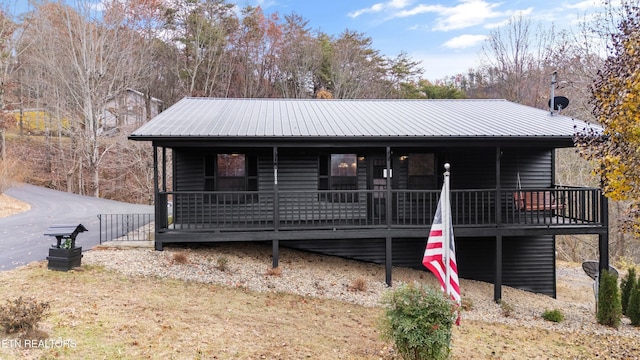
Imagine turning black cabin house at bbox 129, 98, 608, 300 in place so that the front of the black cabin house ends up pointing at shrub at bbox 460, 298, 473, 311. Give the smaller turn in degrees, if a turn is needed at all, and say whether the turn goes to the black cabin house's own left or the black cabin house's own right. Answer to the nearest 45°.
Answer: approximately 45° to the black cabin house's own left

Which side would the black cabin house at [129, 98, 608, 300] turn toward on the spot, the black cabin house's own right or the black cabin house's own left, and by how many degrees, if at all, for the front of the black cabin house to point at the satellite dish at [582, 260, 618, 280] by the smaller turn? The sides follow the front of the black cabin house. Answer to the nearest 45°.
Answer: approximately 90° to the black cabin house's own left

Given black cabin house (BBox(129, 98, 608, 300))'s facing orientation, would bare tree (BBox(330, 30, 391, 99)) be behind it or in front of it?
behind

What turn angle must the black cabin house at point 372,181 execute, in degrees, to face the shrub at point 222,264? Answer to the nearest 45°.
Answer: approximately 45° to its right

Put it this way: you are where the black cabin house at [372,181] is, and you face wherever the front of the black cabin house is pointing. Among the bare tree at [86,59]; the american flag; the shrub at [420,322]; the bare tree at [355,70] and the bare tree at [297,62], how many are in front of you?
2

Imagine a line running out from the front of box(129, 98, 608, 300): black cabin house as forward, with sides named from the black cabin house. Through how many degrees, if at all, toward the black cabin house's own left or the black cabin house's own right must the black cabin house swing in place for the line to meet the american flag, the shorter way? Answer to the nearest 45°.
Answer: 0° — it already faces it

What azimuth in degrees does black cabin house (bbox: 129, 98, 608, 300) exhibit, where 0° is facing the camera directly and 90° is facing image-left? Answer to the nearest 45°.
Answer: approximately 0°

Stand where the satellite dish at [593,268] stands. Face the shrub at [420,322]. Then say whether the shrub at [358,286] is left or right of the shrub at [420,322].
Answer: right

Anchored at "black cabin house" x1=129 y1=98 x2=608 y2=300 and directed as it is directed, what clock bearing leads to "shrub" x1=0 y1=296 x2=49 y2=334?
The shrub is roughly at 1 o'clock from the black cabin house.

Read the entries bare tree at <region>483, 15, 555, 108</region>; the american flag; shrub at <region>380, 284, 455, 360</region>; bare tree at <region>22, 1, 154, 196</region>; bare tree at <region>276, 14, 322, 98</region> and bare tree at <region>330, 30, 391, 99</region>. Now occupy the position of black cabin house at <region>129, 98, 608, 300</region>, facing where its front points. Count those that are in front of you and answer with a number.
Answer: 2

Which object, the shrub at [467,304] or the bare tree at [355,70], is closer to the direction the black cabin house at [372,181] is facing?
the shrub

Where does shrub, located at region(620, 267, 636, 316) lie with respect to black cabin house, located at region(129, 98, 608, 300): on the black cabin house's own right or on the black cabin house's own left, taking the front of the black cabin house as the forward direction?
on the black cabin house's own left

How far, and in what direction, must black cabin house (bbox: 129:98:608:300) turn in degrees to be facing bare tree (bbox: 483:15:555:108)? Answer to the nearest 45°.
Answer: approximately 135° to its left

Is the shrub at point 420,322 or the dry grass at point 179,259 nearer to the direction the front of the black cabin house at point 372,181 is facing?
the shrub

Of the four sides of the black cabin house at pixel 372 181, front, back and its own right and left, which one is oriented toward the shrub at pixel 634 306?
left
